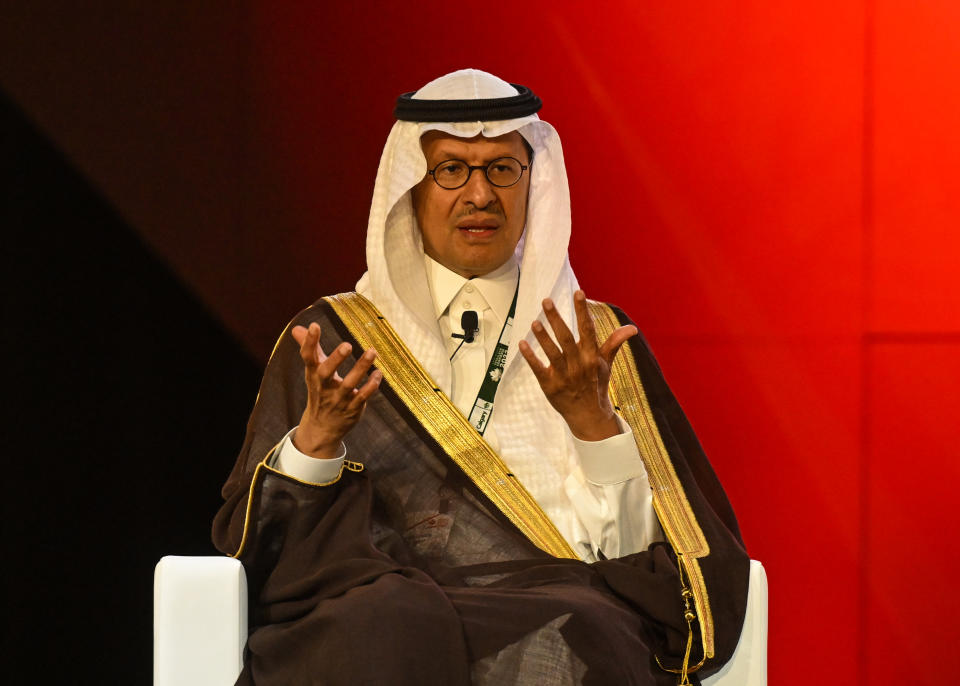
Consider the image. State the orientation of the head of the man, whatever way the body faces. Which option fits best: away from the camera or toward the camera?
toward the camera

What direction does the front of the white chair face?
toward the camera
